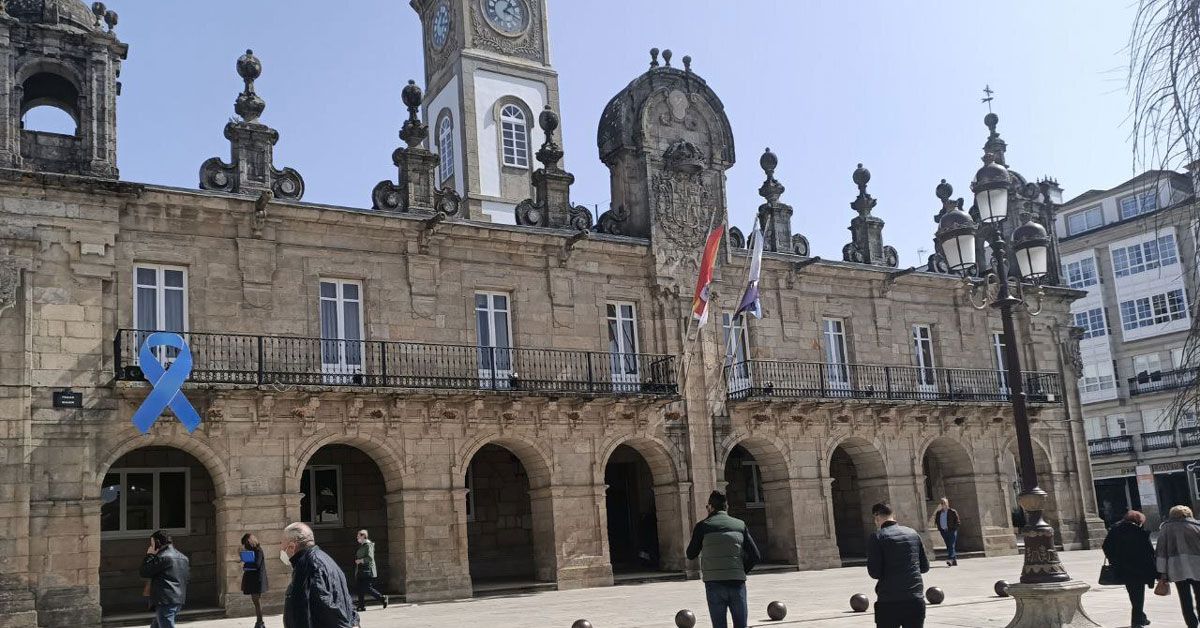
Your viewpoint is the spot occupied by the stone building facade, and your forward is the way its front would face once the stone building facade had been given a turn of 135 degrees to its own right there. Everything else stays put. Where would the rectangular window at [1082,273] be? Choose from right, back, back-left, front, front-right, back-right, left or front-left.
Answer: back-right

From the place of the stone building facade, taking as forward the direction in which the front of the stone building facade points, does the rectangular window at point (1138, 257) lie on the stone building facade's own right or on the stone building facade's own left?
on the stone building facade's own left

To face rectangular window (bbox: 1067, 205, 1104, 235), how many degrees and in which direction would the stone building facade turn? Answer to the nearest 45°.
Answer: approximately 90° to its left

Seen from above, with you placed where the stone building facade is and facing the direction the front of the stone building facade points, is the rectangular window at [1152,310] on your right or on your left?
on your left
